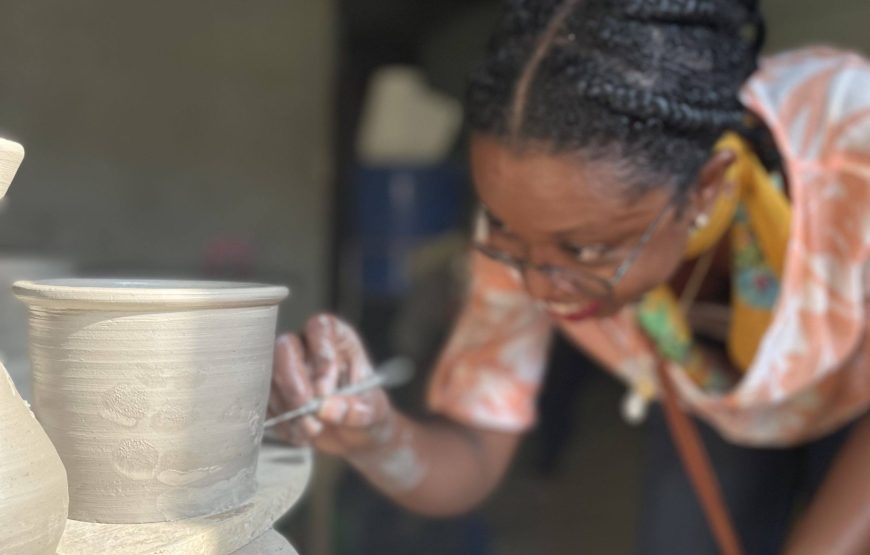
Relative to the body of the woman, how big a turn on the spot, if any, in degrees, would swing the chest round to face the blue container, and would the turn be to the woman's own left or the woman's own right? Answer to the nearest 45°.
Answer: approximately 135° to the woman's own right

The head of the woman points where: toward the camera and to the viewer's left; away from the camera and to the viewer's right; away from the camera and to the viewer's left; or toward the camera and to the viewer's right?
toward the camera and to the viewer's left

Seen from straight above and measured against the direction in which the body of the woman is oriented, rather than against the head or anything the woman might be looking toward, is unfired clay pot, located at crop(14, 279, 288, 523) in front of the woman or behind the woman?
in front

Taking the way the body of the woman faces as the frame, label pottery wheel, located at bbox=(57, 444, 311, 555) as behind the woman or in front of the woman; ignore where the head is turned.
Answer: in front

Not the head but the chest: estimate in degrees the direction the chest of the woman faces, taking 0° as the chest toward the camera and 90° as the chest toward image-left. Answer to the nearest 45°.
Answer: approximately 45°

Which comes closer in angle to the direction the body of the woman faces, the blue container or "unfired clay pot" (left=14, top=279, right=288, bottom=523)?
the unfired clay pot
